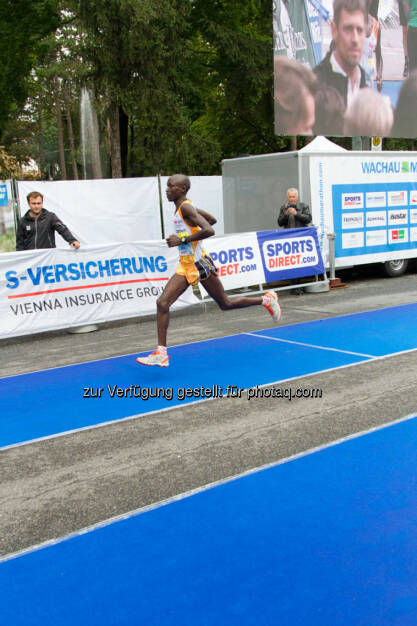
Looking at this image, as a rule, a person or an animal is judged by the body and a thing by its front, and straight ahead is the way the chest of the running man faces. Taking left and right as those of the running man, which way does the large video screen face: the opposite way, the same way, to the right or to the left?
to the left

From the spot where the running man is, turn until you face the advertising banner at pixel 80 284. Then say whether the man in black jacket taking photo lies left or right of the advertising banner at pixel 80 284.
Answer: right

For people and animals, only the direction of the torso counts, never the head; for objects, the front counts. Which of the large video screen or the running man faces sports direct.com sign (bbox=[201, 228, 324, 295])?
the large video screen

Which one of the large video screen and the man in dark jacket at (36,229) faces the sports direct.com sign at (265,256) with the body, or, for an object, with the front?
the large video screen

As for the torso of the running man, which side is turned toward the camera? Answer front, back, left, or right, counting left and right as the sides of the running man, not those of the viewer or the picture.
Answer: left

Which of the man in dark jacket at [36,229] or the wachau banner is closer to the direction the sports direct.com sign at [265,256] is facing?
the man in dark jacket

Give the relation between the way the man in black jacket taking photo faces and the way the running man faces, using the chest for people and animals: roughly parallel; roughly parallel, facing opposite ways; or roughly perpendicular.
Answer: roughly perpendicular

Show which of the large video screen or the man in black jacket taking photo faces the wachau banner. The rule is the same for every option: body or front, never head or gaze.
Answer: the large video screen

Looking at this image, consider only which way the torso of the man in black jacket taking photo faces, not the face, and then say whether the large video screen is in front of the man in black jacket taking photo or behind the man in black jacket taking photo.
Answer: behind

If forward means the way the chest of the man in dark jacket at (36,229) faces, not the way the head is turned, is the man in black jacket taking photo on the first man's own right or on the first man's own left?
on the first man's own left

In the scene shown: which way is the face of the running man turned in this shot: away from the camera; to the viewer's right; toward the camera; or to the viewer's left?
to the viewer's left

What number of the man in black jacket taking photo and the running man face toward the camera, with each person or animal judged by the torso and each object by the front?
1
